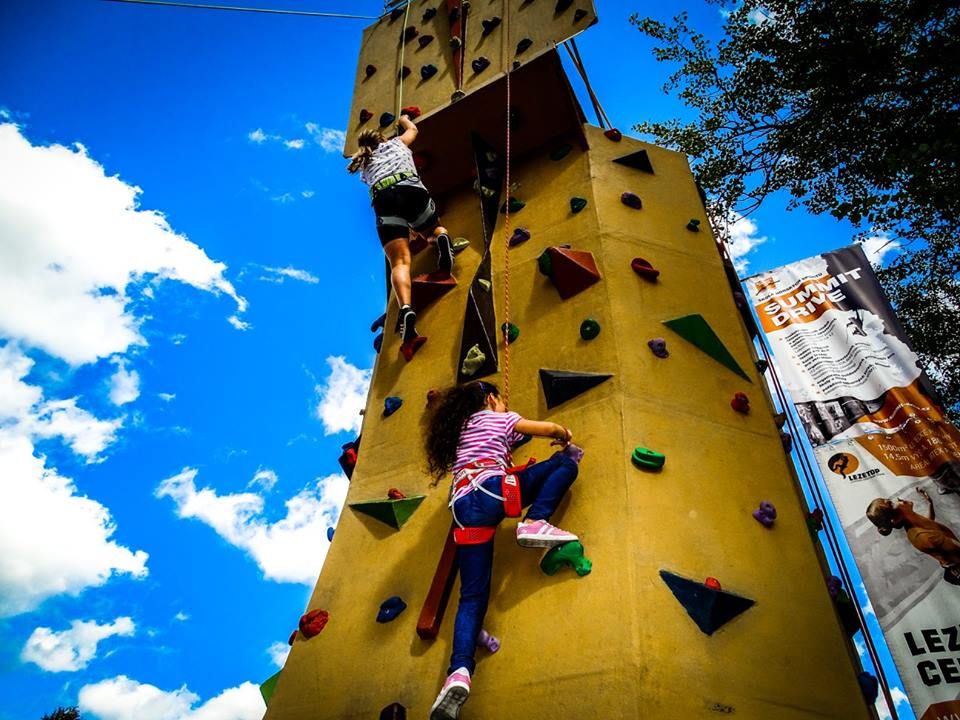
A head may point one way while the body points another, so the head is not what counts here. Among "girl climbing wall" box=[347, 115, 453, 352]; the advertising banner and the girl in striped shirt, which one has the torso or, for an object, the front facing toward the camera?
the advertising banner

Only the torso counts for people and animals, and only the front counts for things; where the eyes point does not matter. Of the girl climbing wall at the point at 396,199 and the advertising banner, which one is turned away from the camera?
the girl climbing wall

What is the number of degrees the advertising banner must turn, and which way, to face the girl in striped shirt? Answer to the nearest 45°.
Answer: approximately 45° to its right

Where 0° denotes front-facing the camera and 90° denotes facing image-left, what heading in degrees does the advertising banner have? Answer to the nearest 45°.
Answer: approximately 0°

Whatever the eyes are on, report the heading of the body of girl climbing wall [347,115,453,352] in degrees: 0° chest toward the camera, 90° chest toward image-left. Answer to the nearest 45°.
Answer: approximately 180°

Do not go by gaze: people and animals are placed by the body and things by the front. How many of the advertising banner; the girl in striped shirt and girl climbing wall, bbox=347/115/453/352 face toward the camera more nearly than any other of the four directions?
1

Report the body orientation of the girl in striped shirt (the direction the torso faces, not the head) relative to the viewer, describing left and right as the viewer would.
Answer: facing away from the viewer and to the right of the viewer

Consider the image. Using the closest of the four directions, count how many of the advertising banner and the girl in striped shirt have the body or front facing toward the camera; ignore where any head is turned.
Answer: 1

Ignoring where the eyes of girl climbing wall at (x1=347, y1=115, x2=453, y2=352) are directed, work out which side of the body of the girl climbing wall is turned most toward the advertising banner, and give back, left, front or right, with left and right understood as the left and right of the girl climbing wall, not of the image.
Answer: right

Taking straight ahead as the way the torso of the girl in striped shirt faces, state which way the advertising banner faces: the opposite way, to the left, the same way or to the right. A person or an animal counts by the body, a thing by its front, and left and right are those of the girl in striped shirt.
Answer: the opposite way

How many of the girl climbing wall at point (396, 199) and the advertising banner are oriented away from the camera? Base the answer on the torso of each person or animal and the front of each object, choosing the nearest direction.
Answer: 1

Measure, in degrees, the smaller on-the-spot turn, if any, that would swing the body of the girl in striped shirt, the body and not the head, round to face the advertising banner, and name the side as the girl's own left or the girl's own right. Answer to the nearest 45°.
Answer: approximately 45° to the girl's own right
